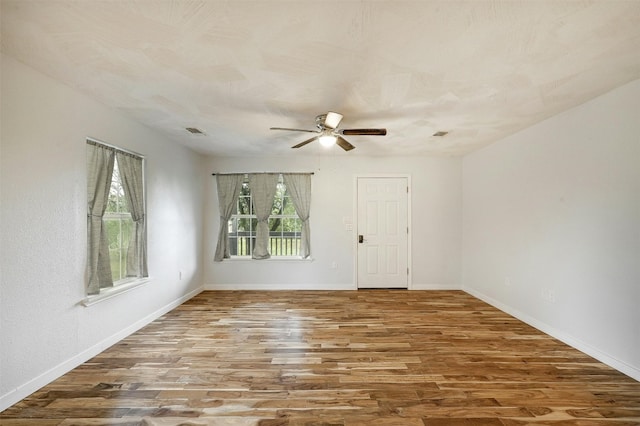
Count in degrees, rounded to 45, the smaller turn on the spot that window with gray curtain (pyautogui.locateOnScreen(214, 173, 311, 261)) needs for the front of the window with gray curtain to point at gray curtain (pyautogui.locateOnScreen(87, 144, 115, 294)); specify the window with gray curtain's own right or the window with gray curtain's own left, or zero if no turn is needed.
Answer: approximately 45° to the window with gray curtain's own right

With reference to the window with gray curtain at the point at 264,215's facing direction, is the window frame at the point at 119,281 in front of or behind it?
in front

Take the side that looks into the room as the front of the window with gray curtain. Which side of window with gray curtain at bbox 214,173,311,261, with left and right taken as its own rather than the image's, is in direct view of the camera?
front

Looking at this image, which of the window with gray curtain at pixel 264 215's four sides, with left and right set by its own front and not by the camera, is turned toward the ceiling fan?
front

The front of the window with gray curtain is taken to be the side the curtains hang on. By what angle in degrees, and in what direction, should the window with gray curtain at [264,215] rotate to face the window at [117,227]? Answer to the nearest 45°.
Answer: approximately 45° to its right

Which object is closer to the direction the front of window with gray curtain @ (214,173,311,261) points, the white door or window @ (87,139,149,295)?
the window

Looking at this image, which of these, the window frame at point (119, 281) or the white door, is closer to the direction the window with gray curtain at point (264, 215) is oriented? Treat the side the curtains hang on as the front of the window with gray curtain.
the window frame

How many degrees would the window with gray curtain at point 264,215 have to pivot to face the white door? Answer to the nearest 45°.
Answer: approximately 90° to its left

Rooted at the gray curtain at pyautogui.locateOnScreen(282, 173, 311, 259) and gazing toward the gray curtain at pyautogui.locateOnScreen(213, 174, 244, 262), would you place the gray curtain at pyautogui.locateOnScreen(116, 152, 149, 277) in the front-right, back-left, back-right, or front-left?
front-left

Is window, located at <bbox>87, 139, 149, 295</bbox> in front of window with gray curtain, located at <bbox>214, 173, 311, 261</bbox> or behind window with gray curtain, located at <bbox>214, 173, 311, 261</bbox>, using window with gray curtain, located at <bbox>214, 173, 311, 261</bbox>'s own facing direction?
in front
